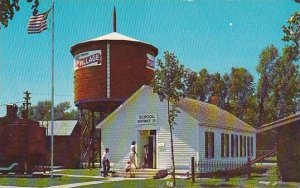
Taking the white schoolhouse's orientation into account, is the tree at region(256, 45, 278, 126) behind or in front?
behind

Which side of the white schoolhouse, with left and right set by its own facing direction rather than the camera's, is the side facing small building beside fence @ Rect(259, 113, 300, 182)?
left

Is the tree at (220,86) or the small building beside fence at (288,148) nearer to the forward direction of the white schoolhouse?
the small building beside fence

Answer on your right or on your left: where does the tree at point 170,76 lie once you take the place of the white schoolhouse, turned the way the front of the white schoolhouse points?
on your left

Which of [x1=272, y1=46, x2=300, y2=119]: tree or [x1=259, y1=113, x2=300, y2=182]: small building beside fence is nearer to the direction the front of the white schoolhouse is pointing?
the small building beside fence

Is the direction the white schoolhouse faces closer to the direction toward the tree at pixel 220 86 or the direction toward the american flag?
the american flag

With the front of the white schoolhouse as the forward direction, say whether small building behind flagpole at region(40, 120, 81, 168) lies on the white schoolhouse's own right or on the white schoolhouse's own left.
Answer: on the white schoolhouse's own right

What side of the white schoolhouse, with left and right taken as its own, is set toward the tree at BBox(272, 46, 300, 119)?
back

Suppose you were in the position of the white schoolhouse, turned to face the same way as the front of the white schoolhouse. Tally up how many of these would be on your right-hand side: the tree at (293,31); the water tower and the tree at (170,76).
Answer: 1

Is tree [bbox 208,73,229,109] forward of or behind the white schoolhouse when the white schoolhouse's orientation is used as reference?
behind
